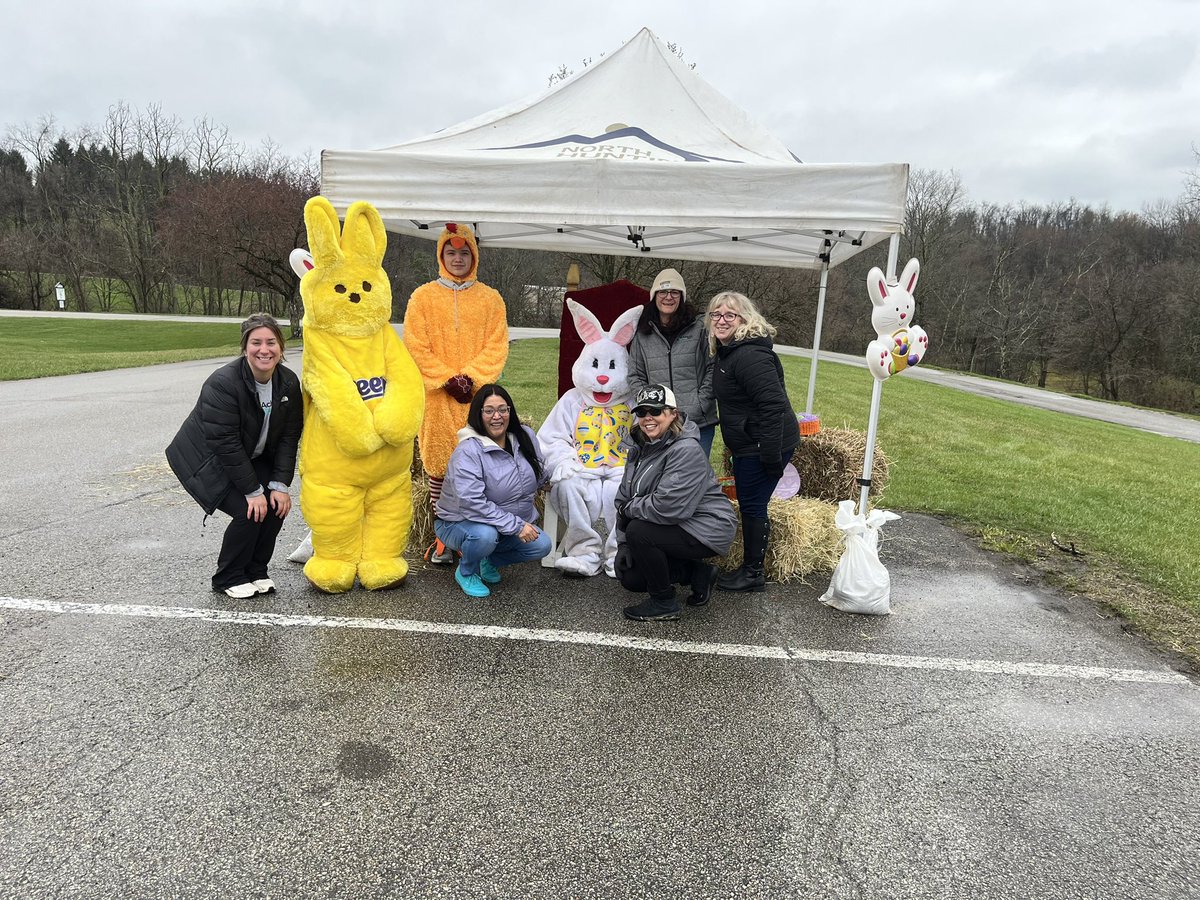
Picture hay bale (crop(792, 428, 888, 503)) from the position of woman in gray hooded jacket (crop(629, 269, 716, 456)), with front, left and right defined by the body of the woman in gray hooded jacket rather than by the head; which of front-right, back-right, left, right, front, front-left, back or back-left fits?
back-left

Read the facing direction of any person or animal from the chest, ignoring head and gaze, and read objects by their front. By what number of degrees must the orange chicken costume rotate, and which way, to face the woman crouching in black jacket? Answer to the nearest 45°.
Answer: approximately 45° to its right

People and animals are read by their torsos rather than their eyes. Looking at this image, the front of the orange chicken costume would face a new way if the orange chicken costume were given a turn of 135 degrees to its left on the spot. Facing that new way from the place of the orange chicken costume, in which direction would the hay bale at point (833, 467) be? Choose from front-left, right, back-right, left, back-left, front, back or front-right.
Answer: front-right

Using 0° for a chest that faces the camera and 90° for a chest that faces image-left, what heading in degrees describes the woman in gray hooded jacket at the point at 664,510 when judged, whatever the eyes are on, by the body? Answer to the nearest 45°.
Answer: approximately 45°

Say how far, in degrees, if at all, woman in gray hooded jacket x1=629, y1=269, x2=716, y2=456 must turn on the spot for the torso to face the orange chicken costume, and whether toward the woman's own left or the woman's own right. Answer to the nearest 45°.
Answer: approximately 90° to the woman's own right

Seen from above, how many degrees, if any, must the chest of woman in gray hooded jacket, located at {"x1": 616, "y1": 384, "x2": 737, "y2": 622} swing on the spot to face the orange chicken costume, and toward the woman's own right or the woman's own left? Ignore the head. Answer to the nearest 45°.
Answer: approximately 90° to the woman's own right
